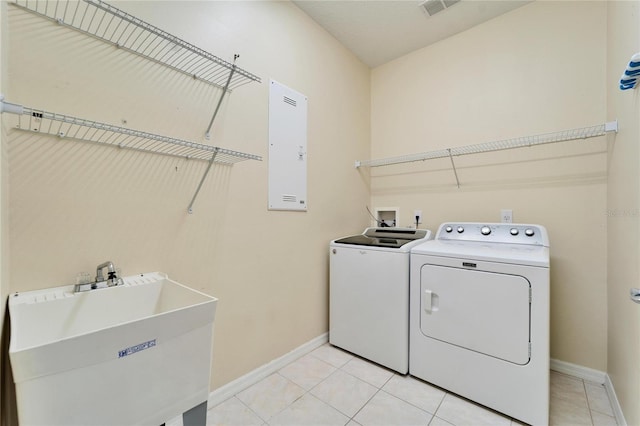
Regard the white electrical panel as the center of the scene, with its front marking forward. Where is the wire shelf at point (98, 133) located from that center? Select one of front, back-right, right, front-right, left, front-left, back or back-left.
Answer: right

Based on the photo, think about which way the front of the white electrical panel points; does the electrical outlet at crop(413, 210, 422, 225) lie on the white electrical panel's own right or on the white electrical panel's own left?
on the white electrical panel's own left

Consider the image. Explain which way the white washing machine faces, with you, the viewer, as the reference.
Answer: facing the viewer and to the left of the viewer

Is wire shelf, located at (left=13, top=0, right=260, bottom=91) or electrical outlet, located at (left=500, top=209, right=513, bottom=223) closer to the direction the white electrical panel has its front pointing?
the electrical outlet

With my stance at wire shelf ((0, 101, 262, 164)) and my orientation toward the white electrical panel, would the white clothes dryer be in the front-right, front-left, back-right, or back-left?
front-right

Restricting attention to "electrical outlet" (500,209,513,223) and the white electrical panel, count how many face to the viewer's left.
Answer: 0

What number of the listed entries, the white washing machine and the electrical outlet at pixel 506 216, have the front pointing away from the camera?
0

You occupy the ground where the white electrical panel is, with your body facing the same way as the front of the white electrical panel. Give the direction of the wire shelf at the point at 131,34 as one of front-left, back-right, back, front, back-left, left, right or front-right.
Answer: right

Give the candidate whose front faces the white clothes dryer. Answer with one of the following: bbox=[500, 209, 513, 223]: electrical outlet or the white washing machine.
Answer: the electrical outlet

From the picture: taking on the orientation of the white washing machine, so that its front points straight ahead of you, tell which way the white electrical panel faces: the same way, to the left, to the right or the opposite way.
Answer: to the left

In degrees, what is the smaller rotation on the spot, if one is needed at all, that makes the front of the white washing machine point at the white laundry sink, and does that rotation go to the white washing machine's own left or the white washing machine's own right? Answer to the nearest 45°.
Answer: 0° — it already faces it

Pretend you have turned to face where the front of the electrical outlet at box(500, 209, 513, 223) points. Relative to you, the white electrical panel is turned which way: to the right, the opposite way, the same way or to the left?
to the left

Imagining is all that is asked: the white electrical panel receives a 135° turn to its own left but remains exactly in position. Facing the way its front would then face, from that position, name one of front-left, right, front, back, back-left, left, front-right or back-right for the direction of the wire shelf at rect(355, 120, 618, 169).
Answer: right

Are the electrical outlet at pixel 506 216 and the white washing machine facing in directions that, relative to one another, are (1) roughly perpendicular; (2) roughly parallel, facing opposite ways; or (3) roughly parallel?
roughly parallel

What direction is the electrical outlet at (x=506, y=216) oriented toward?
toward the camera
